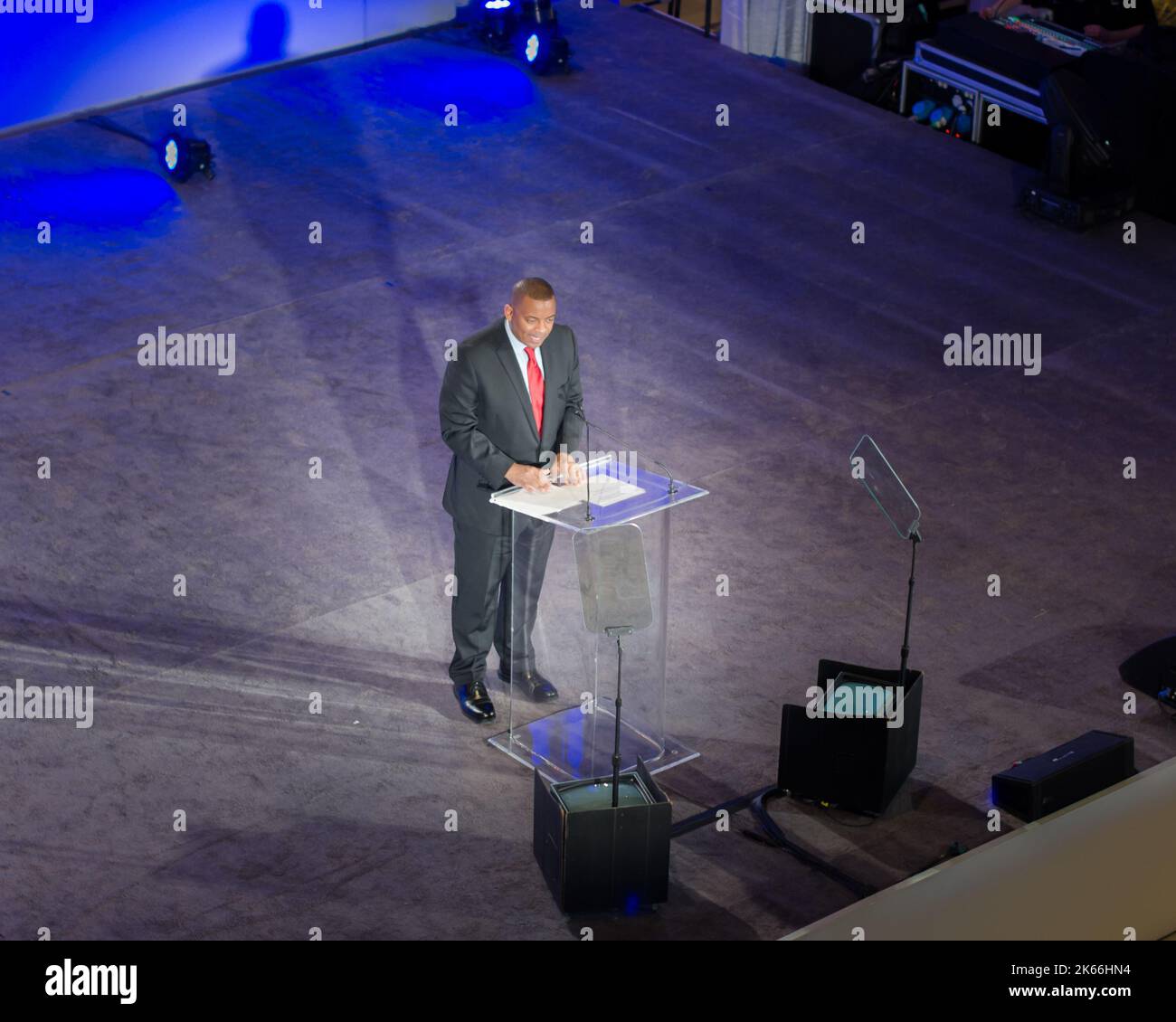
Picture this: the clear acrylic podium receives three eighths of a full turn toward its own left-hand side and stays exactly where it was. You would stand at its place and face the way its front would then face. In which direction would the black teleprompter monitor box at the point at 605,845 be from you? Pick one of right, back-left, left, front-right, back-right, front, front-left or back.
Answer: back

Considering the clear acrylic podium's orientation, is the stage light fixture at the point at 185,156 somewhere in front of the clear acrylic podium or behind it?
behind

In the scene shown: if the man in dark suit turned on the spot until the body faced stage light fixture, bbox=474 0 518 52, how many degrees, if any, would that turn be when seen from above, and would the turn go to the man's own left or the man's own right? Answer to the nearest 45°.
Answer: approximately 135° to the man's own left

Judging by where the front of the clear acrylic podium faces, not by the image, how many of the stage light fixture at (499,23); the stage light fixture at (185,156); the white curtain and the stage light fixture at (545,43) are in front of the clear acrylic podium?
0

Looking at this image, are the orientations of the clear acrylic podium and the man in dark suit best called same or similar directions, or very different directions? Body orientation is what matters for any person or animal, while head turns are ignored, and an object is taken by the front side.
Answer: same or similar directions

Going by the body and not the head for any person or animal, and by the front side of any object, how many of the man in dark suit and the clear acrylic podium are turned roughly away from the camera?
0

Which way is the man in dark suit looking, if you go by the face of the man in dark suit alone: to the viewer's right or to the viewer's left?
to the viewer's right

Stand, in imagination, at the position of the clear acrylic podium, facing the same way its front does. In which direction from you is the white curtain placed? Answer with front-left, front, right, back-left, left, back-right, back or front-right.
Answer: back-left

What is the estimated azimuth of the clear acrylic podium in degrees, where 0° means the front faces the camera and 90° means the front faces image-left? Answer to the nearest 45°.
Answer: approximately 315°

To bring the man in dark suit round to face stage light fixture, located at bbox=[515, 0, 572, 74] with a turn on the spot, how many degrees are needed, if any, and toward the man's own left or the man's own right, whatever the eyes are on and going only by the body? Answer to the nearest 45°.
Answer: approximately 135° to the man's own left

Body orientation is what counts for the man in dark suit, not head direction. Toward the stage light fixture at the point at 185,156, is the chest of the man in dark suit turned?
no
